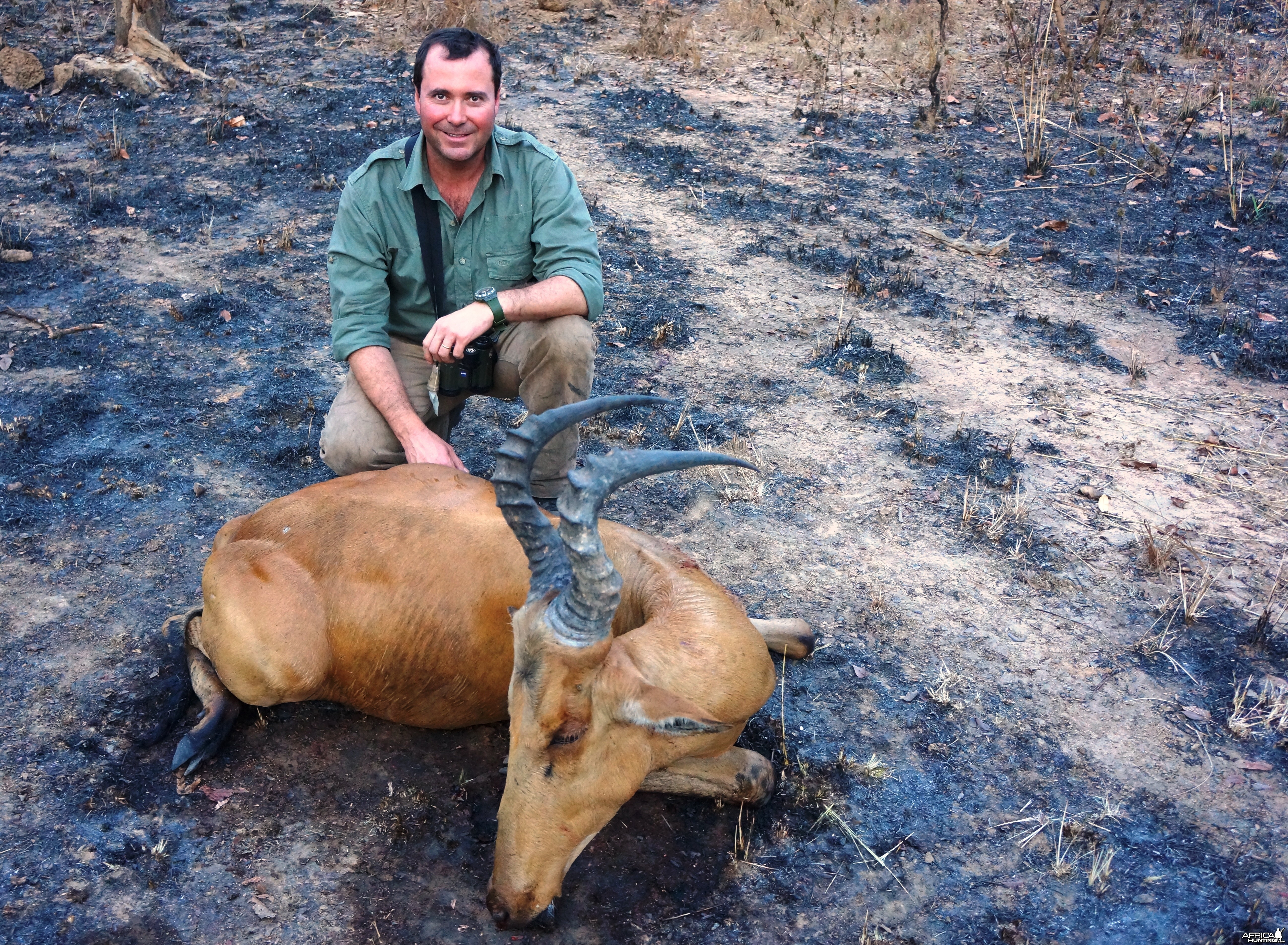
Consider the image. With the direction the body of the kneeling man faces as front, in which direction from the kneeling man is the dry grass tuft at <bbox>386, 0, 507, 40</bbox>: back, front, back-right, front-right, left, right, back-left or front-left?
back

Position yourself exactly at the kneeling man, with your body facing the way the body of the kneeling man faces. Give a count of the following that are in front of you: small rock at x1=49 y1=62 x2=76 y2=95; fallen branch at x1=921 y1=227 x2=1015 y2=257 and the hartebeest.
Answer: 1

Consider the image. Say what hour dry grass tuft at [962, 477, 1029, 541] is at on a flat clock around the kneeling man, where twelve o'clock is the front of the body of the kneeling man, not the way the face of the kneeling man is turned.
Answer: The dry grass tuft is roughly at 9 o'clock from the kneeling man.

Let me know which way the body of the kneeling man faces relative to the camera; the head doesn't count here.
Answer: toward the camera

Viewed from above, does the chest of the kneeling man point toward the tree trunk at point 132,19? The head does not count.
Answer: no

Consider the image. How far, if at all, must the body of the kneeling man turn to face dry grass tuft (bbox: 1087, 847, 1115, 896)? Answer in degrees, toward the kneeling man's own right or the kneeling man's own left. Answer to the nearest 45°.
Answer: approximately 45° to the kneeling man's own left

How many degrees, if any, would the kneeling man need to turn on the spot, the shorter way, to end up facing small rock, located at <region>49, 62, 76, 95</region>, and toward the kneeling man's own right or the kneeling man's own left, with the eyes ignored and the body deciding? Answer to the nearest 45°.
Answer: approximately 135° to the kneeling man's own right

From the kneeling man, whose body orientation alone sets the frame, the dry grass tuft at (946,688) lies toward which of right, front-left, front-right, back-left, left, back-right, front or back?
front-left

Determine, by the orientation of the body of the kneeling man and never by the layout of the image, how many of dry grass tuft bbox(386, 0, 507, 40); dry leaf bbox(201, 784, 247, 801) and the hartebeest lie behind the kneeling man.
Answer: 1

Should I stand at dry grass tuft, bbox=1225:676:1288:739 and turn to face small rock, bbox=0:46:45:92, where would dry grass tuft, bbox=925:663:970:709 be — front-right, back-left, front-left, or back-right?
front-left

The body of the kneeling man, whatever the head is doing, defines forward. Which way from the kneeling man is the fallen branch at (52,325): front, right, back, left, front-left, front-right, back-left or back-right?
back-right

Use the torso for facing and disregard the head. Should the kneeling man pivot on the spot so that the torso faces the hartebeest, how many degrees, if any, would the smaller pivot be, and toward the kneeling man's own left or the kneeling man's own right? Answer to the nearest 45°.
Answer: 0° — they already face it

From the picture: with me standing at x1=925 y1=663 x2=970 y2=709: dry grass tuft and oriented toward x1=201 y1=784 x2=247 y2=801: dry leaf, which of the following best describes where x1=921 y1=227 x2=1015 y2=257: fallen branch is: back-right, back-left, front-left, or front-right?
back-right

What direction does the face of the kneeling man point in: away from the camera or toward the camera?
toward the camera
